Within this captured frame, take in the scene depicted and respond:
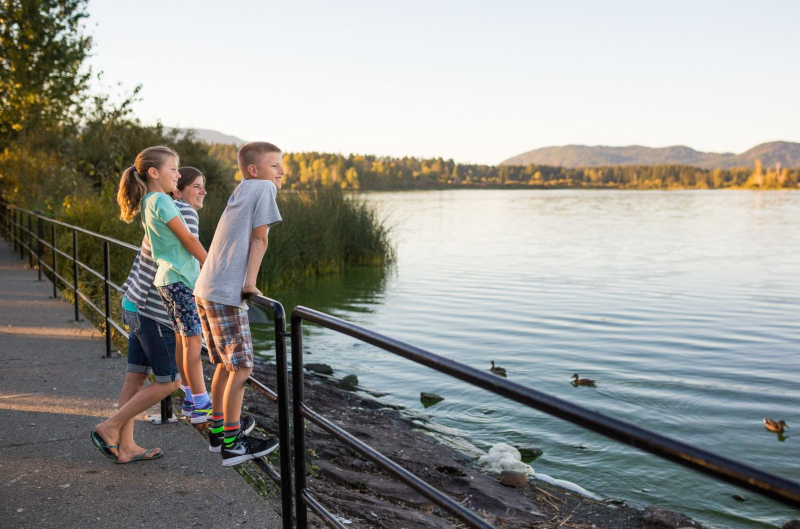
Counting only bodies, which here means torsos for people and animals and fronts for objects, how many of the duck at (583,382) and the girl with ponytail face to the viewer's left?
1

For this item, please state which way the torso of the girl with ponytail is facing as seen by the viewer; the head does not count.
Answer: to the viewer's right

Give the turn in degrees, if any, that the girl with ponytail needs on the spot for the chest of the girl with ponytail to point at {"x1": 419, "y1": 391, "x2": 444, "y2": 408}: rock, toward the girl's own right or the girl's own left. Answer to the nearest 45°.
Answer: approximately 45° to the girl's own left

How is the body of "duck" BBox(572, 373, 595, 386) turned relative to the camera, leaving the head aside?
to the viewer's left

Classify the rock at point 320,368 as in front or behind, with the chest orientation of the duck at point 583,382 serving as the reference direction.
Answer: in front

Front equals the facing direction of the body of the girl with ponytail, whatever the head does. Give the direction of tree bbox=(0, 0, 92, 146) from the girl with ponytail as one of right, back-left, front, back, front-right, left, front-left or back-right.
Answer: left

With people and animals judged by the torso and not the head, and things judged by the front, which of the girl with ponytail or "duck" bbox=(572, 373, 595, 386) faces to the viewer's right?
the girl with ponytail

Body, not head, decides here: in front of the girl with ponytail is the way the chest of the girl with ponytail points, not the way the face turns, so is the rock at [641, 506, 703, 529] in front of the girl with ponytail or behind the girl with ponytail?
in front

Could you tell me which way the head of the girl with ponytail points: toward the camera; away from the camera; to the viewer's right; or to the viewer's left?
to the viewer's right

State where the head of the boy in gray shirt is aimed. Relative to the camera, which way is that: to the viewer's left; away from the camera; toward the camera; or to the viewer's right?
to the viewer's right

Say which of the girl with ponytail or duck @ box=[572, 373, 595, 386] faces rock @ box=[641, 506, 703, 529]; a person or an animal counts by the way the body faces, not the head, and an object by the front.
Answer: the girl with ponytail

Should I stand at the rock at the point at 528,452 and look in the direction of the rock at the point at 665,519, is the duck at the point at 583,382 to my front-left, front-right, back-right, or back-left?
back-left

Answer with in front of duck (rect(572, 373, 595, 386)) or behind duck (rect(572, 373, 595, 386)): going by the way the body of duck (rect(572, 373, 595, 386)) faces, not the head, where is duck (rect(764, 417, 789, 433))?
behind
